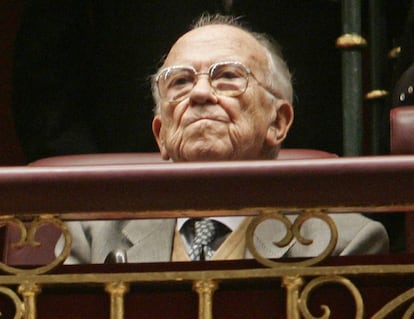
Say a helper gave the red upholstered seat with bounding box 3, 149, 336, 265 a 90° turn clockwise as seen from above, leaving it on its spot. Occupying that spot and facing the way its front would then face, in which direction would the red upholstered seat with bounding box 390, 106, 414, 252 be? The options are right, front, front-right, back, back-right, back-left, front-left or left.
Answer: back-left

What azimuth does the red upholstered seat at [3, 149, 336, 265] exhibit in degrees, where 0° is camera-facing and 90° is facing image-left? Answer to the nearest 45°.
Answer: approximately 0°
